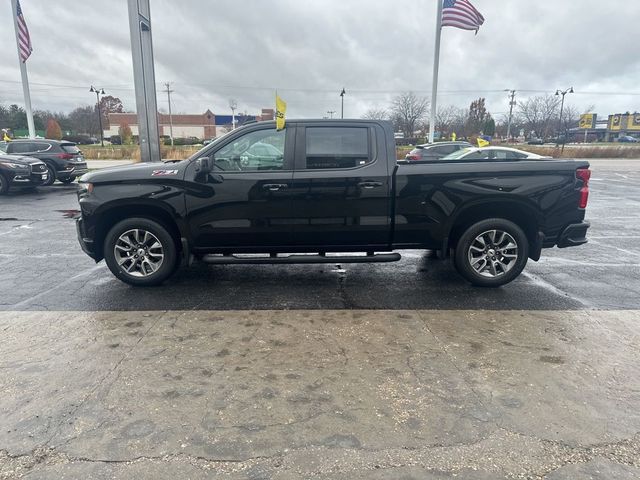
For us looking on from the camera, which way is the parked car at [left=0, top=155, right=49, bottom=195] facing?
facing the viewer and to the right of the viewer

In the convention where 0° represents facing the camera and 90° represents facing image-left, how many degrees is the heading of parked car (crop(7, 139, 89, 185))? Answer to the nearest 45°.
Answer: approximately 135°

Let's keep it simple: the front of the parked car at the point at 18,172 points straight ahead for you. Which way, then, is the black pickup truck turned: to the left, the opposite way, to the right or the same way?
the opposite way

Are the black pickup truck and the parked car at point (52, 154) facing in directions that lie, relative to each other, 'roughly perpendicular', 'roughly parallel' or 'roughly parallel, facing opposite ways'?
roughly parallel

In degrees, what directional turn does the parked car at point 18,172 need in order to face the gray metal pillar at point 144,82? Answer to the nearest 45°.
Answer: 0° — it already faces it

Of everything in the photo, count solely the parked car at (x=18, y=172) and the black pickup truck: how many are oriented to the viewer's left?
1

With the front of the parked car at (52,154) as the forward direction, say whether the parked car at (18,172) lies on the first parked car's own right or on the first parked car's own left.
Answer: on the first parked car's own left

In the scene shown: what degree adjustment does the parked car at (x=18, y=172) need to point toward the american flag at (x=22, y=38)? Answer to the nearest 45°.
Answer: approximately 135° to its left

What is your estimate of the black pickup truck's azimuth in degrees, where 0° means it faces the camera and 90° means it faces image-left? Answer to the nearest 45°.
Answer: approximately 90°

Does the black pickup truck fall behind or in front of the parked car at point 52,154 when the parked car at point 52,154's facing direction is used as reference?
behind

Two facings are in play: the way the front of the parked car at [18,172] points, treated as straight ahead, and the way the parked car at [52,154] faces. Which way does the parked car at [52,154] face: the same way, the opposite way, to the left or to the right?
the opposite way

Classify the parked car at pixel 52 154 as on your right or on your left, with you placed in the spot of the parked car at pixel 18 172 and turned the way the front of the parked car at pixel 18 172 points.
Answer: on your left
